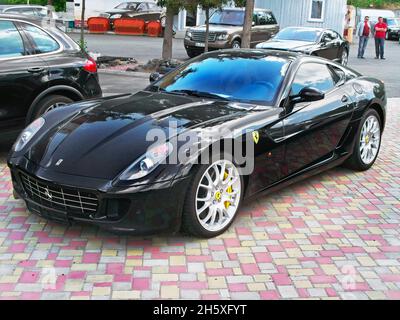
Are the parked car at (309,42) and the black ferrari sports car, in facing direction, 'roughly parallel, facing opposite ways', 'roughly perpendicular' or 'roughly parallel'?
roughly parallel

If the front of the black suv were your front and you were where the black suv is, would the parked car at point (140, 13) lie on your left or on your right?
on your right

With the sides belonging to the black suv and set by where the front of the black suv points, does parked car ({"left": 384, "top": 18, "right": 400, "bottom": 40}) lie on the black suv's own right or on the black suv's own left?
on the black suv's own right

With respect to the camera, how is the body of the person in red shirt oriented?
toward the camera

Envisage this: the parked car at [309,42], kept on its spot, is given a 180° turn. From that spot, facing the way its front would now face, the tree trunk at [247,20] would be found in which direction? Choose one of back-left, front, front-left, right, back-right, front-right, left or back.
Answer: back

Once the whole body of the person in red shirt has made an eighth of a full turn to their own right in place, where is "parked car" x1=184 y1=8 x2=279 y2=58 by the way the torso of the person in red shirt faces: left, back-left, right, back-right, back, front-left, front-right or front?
front

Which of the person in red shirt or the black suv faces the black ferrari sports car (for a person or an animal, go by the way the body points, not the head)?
the person in red shirt

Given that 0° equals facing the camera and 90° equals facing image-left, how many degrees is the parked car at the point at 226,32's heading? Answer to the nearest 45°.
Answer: approximately 45°

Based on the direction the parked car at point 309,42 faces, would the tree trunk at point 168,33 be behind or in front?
in front

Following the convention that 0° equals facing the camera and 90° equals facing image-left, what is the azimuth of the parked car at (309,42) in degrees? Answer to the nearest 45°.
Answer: approximately 45°

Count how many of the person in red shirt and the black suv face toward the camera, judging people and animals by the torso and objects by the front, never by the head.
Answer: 1

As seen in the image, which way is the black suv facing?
to the viewer's left

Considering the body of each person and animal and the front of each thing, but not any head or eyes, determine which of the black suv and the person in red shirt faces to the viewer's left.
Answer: the black suv

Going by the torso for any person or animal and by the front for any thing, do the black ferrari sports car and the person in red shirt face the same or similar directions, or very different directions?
same or similar directions
